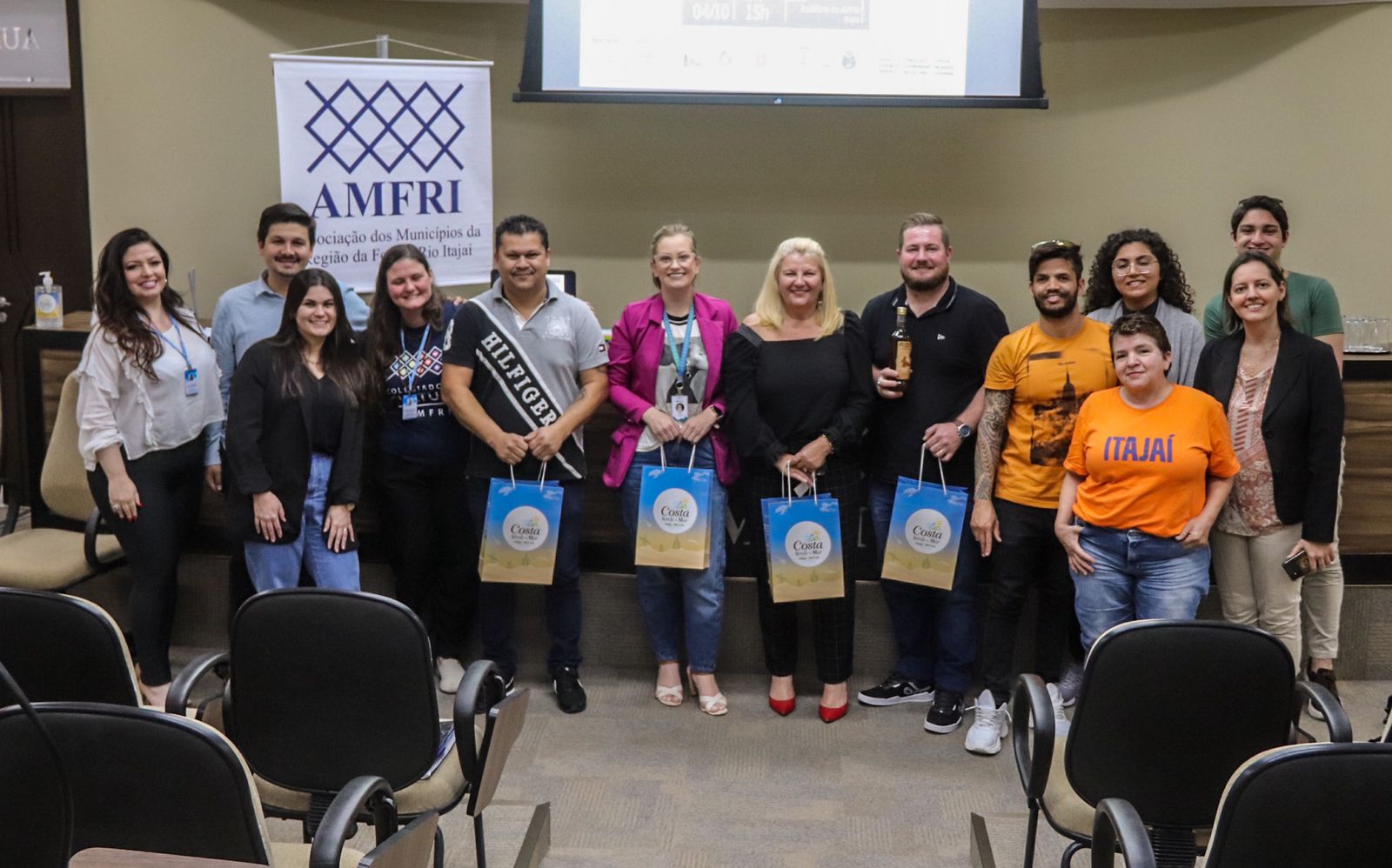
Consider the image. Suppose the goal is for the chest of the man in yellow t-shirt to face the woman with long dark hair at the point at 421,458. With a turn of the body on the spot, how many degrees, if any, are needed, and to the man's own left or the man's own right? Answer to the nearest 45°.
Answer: approximately 90° to the man's own right

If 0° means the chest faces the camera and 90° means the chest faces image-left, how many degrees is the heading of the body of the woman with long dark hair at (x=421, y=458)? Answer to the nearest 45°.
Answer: approximately 0°

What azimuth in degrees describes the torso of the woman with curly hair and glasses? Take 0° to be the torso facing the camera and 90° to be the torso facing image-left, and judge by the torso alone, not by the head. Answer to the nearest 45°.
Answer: approximately 0°

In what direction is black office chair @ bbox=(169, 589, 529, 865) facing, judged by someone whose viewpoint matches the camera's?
facing away from the viewer

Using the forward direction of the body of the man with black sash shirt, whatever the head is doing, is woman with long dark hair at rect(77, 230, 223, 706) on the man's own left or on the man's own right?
on the man's own right

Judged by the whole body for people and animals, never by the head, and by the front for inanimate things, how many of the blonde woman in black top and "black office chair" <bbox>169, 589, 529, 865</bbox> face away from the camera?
1

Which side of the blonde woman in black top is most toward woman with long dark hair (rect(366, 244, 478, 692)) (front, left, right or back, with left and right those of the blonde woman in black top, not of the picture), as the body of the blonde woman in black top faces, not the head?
right

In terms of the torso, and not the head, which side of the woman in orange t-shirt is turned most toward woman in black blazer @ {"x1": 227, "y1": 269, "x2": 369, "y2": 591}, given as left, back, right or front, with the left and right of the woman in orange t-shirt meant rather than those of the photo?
right
